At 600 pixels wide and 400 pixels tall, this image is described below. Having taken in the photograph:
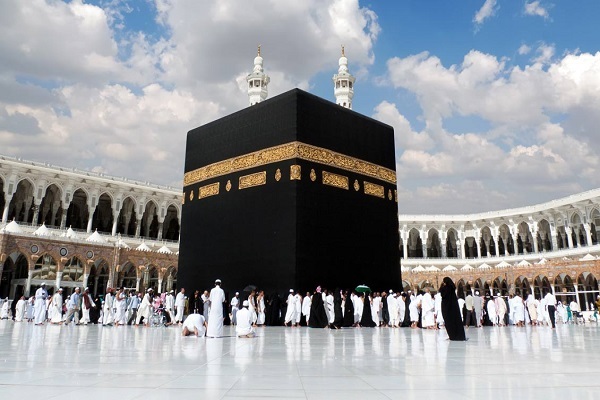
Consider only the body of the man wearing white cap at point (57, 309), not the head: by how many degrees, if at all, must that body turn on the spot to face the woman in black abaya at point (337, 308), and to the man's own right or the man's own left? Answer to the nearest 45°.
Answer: approximately 45° to the man's own right

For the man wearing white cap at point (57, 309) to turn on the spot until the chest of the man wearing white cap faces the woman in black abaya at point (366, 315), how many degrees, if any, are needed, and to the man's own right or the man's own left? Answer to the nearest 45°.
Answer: approximately 45° to the man's own right

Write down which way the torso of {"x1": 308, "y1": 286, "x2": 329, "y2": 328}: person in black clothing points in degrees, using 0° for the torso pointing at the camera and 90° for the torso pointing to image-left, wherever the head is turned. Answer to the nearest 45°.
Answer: approximately 180°

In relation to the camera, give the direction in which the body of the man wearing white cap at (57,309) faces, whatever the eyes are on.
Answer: to the viewer's right

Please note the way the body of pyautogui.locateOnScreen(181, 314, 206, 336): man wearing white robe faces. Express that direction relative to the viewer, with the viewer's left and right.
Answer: facing away from the viewer and to the right of the viewer

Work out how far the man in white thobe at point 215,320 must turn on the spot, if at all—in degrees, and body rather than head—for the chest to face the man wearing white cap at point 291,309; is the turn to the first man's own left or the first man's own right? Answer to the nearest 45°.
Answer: approximately 45° to the first man's own right

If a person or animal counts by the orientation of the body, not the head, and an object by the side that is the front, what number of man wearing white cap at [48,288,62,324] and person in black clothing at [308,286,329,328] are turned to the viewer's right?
1
